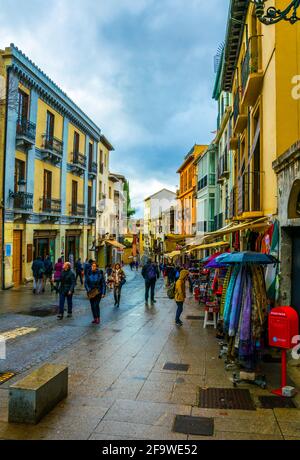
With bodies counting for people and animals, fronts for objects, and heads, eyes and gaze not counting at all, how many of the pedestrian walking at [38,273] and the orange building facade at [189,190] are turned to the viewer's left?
1

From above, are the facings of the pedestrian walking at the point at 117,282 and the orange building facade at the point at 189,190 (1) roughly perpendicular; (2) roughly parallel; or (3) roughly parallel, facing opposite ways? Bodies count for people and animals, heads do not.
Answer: roughly perpendicular

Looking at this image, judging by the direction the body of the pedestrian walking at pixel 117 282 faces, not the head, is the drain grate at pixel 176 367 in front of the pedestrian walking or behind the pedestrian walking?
in front

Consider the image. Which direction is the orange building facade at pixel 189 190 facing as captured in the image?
to the viewer's left

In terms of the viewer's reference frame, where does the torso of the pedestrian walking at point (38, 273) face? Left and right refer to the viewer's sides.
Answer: facing away from the viewer

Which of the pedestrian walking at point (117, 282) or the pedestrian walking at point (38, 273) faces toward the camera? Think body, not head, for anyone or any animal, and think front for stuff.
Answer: the pedestrian walking at point (117, 282)

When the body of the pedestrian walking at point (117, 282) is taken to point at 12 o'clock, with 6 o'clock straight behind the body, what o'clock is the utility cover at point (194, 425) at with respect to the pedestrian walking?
The utility cover is roughly at 12 o'clock from the pedestrian walking.

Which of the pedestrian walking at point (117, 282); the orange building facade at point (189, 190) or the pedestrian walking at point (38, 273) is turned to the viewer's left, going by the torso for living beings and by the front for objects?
the orange building facade

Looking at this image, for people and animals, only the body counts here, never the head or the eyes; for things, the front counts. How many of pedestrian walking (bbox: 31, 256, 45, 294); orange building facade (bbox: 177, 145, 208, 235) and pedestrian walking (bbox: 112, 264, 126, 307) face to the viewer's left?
1

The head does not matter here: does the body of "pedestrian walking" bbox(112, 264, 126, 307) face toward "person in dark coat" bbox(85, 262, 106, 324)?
yes

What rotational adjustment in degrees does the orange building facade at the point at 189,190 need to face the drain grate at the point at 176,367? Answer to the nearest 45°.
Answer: approximately 90° to its left

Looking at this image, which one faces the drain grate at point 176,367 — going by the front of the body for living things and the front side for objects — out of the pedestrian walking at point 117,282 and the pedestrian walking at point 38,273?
the pedestrian walking at point 117,282

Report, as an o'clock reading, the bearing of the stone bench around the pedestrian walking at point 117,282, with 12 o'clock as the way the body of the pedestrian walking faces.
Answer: The stone bench is roughly at 12 o'clock from the pedestrian walking.

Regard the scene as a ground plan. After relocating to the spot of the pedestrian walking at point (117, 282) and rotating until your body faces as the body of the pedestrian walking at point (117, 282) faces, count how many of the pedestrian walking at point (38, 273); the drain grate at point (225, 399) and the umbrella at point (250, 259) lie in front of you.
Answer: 2

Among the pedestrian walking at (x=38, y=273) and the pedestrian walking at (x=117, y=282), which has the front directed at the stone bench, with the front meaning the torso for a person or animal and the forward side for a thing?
the pedestrian walking at (x=117, y=282)

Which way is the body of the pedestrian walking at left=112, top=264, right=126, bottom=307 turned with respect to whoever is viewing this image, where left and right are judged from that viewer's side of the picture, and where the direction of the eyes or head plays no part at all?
facing the viewer
